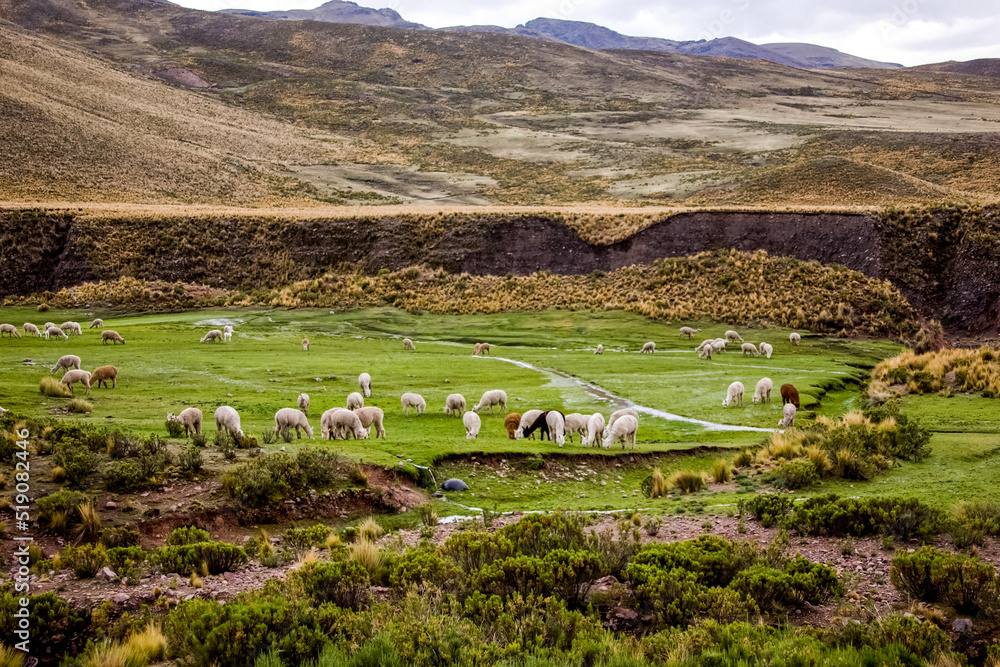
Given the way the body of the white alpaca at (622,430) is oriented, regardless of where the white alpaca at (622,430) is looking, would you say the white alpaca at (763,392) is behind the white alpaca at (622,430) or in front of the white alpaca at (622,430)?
behind

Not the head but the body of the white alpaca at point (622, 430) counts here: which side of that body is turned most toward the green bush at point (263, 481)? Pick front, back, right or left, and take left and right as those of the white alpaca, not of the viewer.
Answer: front

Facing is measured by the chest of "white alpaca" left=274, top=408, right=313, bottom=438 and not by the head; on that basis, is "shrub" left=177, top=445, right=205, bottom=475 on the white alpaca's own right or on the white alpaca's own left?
on the white alpaca's own right

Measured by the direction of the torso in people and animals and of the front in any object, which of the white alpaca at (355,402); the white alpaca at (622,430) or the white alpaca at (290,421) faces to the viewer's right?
the white alpaca at (290,421)

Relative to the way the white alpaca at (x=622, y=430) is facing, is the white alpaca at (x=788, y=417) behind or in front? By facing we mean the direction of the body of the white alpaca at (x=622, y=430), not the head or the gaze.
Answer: behind

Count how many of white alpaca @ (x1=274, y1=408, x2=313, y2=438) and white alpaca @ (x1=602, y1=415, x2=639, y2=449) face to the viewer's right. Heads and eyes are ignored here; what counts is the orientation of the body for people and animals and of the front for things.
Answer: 1

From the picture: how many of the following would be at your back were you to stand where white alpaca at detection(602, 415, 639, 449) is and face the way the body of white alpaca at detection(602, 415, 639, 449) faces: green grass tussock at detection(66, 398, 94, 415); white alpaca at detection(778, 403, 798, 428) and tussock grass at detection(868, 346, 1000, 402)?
2
